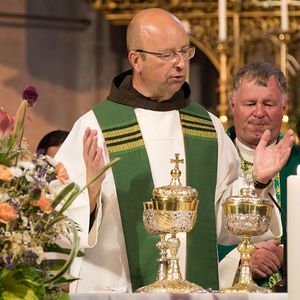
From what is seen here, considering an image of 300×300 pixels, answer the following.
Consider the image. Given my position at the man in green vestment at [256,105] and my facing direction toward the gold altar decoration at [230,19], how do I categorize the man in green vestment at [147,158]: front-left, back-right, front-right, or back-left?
back-left

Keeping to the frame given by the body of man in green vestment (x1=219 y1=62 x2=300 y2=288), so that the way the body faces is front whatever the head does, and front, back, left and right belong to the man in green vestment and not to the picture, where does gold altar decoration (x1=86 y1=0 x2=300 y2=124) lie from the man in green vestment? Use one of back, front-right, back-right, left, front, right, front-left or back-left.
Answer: back

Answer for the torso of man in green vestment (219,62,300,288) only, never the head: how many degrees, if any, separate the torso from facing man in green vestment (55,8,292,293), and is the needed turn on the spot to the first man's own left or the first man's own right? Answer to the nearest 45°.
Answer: approximately 45° to the first man's own right

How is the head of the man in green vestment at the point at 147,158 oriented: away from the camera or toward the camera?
toward the camera

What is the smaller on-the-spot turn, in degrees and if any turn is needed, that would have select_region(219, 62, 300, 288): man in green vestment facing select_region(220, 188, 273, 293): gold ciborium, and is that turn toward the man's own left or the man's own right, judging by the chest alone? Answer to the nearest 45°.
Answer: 0° — they already face it

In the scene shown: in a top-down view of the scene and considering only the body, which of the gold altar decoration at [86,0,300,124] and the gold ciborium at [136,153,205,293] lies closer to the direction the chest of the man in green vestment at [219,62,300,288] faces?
the gold ciborium

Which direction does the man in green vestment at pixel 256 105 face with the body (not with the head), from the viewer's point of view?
toward the camera

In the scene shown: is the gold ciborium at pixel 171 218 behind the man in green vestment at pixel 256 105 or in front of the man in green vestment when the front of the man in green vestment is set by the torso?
in front

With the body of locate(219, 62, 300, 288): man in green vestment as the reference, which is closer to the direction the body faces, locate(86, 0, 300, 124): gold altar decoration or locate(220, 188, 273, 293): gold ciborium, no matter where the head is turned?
the gold ciborium

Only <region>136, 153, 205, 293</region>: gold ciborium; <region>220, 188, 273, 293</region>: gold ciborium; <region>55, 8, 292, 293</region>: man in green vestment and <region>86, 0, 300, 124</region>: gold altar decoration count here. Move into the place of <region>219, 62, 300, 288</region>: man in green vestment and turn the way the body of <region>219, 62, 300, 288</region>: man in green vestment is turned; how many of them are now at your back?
1

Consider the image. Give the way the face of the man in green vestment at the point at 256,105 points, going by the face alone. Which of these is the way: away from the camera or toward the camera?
toward the camera

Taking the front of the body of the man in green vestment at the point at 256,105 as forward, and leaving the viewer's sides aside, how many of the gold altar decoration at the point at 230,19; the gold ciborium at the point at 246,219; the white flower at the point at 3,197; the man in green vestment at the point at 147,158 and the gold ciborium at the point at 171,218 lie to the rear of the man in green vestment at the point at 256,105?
1

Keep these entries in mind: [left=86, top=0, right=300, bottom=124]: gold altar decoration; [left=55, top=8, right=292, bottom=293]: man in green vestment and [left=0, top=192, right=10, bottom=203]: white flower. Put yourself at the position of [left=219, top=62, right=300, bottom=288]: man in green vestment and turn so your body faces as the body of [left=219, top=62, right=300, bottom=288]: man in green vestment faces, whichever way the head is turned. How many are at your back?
1
